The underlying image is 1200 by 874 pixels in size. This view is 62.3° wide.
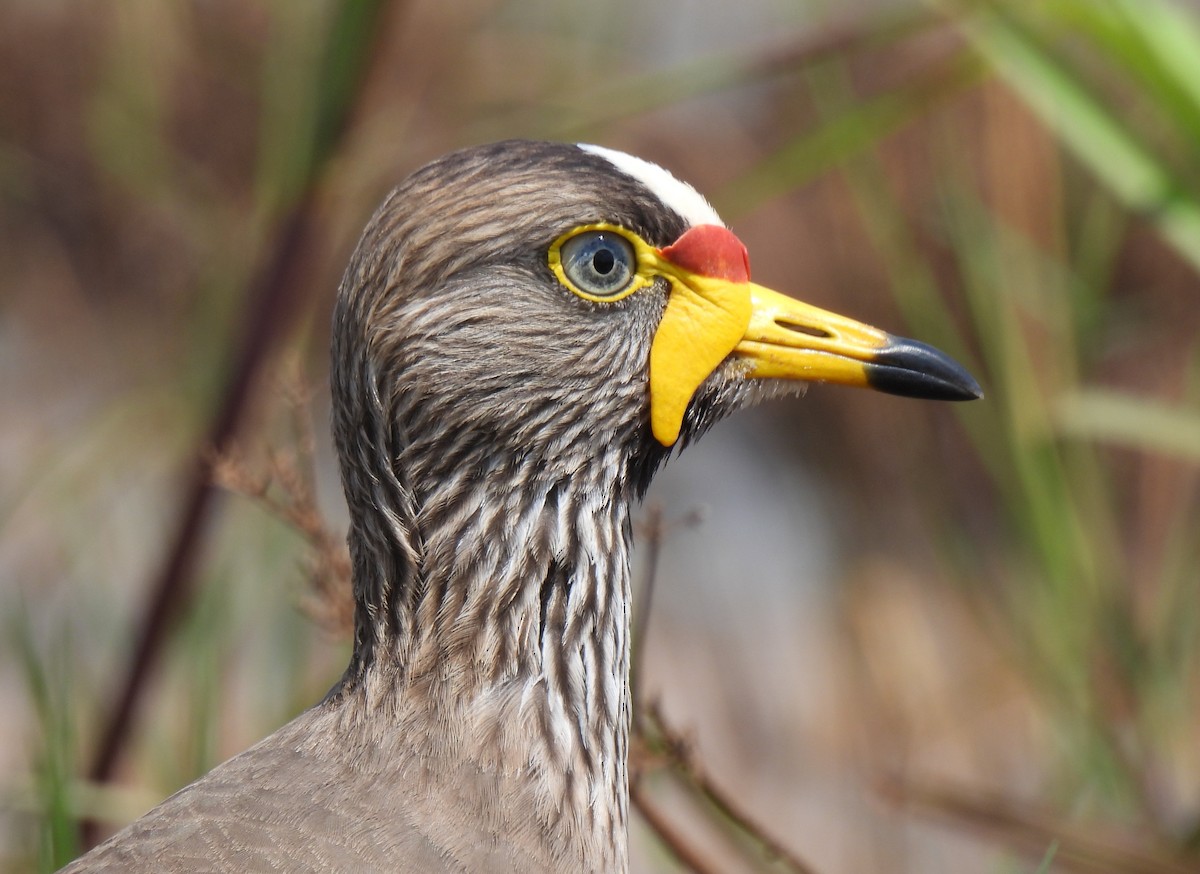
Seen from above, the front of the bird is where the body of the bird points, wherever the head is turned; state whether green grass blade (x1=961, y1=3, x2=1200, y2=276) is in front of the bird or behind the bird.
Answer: in front

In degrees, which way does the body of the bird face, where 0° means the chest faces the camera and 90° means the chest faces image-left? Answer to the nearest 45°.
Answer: approximately 270°

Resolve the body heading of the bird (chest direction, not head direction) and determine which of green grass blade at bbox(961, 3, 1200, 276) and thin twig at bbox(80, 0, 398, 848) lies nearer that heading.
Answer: the green grass blade

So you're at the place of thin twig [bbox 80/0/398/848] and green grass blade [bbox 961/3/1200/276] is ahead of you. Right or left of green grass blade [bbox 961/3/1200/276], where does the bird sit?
right

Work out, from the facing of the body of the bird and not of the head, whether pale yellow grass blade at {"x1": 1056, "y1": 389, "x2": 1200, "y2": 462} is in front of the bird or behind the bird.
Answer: in front

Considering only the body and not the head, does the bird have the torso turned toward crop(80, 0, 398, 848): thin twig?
no
